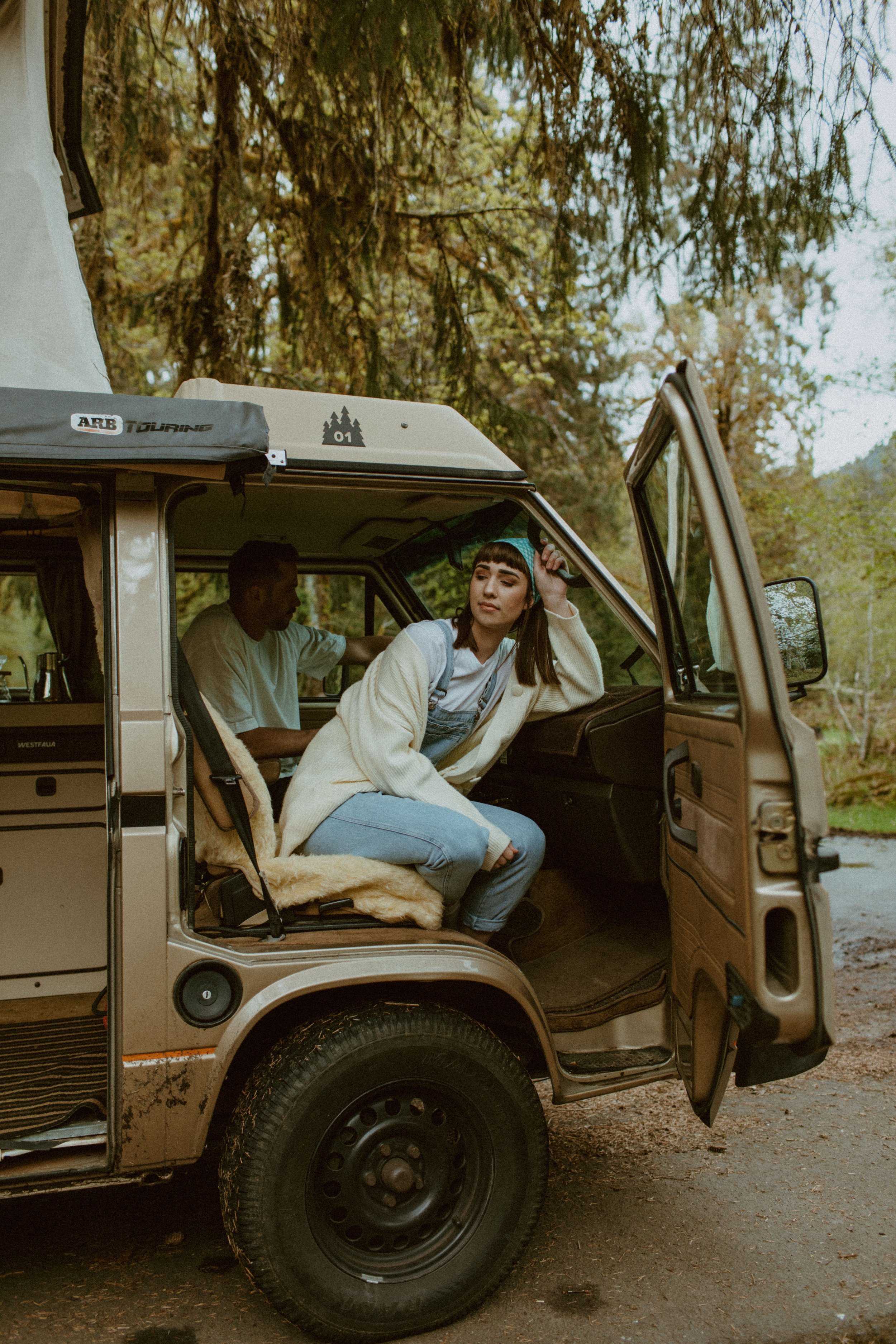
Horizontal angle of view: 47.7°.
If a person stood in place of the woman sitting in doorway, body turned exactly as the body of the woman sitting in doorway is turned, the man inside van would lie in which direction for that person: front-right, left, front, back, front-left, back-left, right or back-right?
back

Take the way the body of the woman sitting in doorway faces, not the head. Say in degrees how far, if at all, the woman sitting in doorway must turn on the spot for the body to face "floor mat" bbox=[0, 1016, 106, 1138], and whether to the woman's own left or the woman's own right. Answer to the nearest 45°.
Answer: approximately 135° to the woman's own right

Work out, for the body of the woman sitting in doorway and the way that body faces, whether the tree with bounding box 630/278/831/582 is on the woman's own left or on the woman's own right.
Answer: on the woman's own left

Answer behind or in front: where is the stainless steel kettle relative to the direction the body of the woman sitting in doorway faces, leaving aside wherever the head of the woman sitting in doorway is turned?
behind

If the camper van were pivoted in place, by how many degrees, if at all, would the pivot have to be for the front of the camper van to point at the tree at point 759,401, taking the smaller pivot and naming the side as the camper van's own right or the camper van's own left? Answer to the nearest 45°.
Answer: approximately 45° to the camper van's own left

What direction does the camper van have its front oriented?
to the viewer's right
